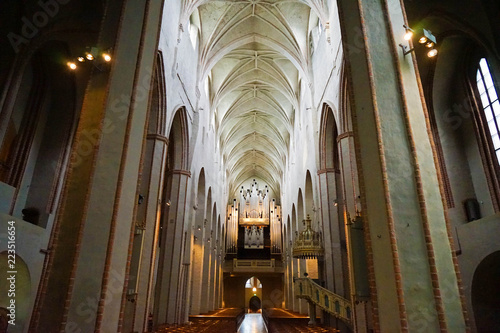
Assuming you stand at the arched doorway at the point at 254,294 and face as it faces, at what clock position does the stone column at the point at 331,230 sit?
The stone column is roughly at 12 o'clock from the arched doorway.

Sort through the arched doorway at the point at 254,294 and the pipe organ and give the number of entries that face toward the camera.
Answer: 2

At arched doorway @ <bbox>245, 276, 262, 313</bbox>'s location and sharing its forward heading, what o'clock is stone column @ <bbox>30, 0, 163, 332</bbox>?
The stone column is roughly at 12 o'clock from the arched doorway.

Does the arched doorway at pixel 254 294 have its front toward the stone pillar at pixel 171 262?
yes

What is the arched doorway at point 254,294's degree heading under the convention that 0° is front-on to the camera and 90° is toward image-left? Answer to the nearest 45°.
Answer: approximately 0°

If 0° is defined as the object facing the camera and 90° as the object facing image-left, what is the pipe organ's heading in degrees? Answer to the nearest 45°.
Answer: approximately 0°

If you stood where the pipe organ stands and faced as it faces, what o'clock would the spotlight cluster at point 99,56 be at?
The spotlight cluster is roughly at 12 o'clock from the pipe organ.
